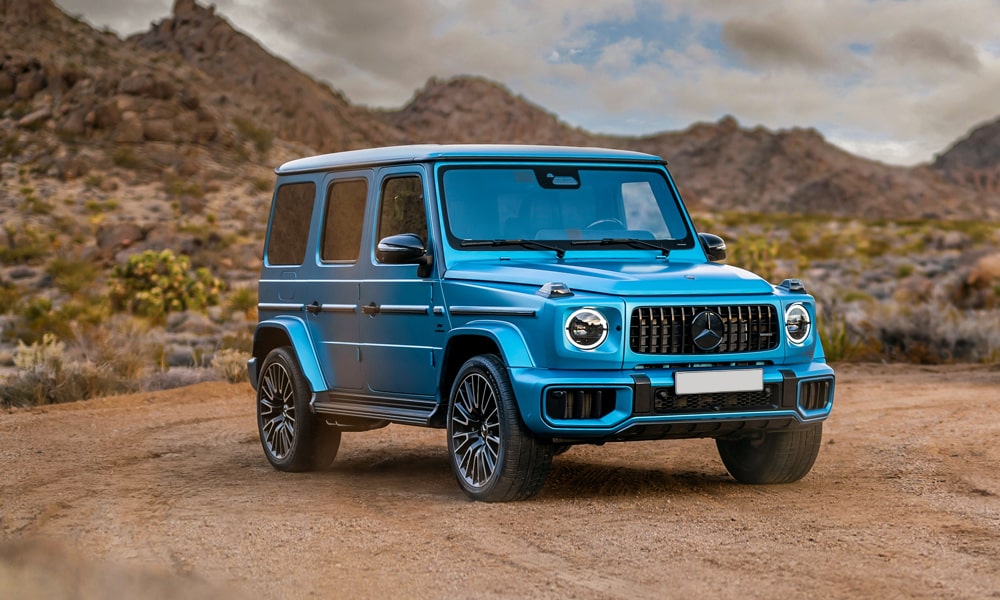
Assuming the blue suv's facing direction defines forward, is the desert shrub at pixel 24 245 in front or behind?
behind

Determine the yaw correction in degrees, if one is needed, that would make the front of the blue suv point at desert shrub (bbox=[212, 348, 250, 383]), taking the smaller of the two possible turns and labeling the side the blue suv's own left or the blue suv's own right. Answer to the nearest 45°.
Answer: approximately 180°

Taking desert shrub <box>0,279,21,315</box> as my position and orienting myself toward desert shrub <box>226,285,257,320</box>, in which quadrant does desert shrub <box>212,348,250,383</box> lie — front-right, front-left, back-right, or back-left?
front-right

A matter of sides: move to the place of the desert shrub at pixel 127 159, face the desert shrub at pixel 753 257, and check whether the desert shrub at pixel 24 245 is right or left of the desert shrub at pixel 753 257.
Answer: right

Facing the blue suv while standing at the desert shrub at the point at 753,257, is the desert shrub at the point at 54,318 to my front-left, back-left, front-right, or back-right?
front-right

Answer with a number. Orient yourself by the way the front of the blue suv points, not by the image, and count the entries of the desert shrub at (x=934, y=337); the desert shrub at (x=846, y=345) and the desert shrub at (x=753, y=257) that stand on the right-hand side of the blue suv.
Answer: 0

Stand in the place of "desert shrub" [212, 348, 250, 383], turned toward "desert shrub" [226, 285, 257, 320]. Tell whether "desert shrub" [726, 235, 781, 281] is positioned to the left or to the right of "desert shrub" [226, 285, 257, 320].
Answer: right

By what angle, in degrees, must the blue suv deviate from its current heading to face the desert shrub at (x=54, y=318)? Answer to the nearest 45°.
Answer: approximately 180°

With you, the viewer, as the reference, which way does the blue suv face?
facing the viewer and to the right of the viewer

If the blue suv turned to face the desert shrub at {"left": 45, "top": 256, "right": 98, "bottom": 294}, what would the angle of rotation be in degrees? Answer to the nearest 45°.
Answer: approximately 180°

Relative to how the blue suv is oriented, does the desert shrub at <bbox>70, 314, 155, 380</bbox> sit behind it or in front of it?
behind

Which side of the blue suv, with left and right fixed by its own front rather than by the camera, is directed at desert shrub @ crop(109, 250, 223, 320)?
back

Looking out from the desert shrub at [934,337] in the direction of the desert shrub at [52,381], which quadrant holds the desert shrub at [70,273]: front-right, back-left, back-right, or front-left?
front-right

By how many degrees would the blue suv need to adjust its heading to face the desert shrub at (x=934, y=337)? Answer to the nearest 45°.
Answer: approximately 90° to its left

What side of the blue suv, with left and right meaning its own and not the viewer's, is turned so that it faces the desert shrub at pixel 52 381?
back
